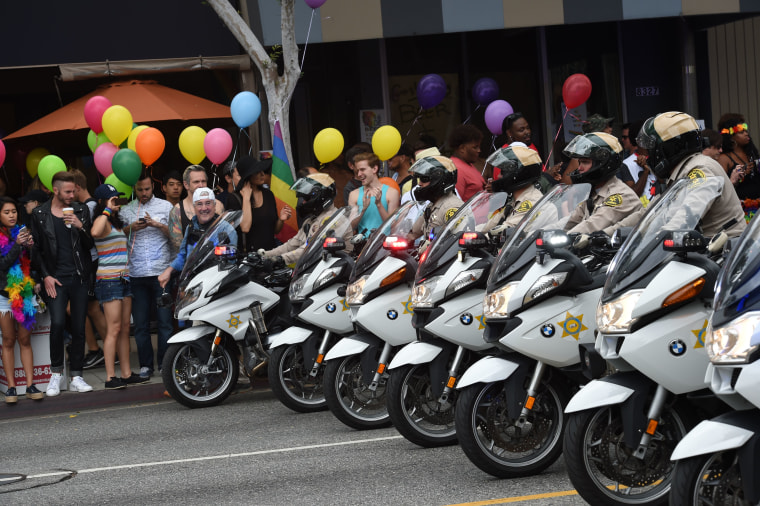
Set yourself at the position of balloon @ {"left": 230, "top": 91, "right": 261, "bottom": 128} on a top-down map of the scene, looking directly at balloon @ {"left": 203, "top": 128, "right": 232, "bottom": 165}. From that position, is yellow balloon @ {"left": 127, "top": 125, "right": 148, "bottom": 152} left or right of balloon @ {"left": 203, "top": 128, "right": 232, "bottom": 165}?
right

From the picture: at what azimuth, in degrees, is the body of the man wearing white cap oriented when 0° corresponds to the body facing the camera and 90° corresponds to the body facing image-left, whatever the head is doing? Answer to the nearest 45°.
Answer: approximately 0°

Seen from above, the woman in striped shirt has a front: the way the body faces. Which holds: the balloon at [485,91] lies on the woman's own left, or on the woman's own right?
on the woman's own left

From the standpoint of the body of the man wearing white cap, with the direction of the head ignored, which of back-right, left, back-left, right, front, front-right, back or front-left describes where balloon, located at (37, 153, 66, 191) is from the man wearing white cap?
back-right

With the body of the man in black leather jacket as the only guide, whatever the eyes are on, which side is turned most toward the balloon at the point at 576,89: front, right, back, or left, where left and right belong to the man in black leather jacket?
left

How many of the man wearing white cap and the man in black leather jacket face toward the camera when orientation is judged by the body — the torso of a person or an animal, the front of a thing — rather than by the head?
2

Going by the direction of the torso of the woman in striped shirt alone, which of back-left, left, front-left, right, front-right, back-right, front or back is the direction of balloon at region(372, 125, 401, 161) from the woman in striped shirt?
front-left

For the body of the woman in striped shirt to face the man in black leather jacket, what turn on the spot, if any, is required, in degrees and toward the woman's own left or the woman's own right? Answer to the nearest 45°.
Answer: approximately 135° to the woman's own right

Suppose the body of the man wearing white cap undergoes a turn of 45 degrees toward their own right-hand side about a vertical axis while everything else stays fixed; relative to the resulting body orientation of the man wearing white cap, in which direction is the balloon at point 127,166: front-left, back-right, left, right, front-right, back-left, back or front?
right

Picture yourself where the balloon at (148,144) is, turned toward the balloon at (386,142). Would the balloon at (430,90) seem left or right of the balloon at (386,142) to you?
left
